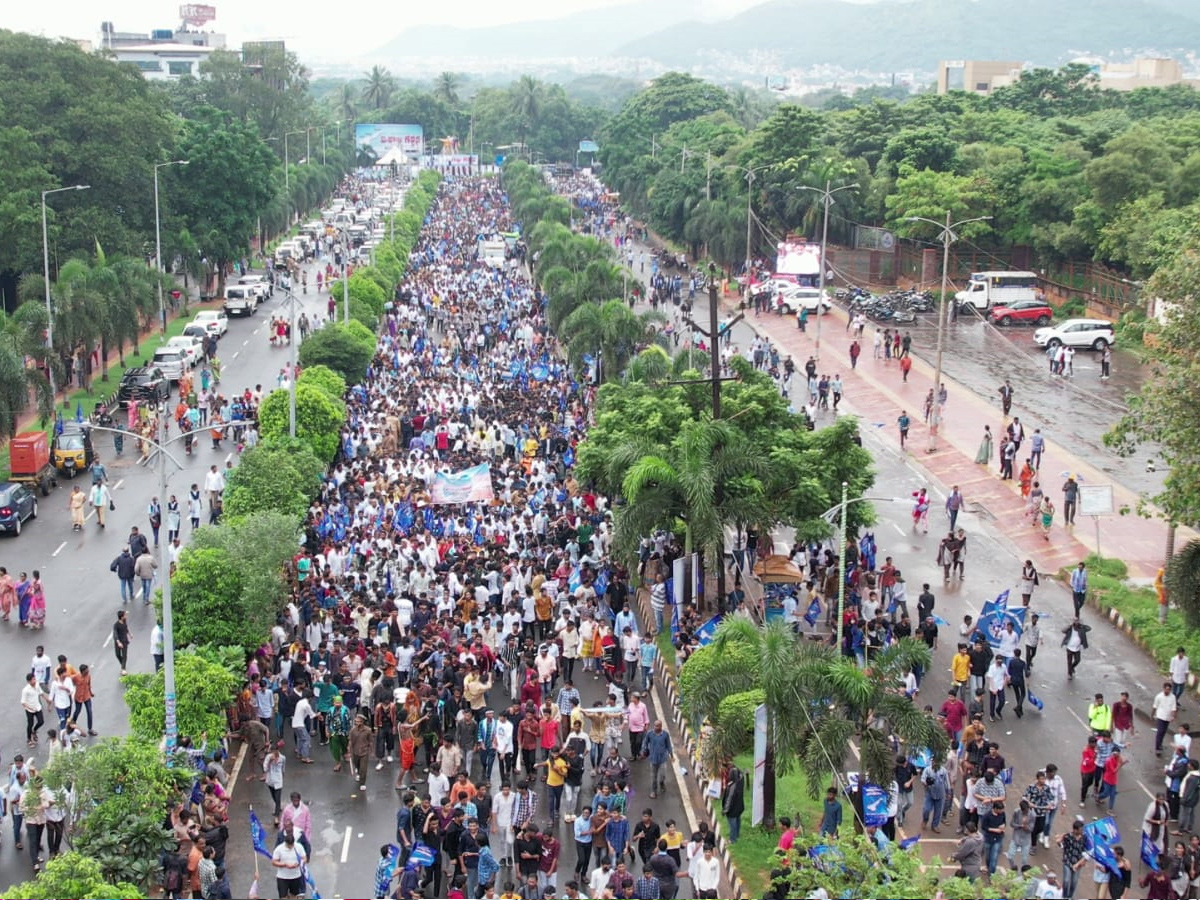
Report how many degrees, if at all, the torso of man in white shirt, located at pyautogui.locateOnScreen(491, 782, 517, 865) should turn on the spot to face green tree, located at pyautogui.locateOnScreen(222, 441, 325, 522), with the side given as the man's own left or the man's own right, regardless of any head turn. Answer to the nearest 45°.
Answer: approximately 180°

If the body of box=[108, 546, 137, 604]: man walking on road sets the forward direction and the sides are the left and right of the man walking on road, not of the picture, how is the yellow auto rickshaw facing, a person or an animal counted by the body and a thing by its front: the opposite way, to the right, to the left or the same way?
the opposite way

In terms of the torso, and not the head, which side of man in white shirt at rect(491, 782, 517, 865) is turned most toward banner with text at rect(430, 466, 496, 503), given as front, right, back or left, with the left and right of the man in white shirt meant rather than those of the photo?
back

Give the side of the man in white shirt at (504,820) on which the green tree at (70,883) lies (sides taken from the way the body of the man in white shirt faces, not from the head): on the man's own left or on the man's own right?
on the man's own right
